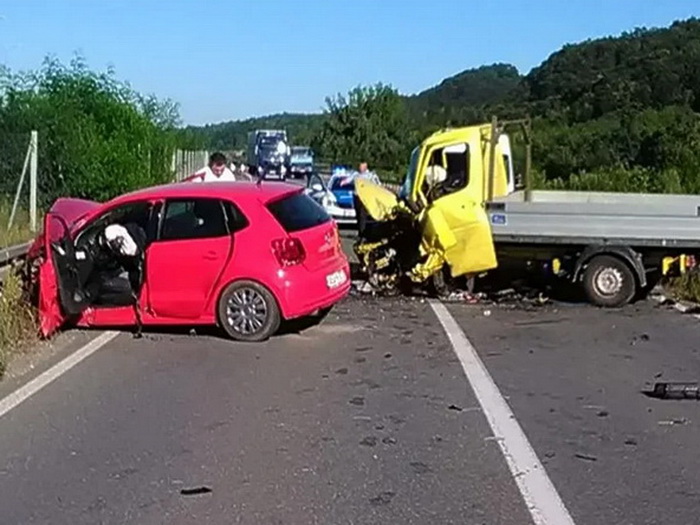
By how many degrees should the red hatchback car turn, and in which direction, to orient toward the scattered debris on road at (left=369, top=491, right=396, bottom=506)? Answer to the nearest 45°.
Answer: approximately 135° to its left

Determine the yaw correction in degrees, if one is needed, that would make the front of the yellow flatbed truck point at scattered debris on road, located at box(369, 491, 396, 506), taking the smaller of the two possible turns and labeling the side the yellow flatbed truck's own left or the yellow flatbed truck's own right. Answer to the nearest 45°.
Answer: approximately 90° to the yellow flatbed truck's own left

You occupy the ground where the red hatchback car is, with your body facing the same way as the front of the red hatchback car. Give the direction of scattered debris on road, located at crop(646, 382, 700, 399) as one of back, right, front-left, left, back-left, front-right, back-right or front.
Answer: back

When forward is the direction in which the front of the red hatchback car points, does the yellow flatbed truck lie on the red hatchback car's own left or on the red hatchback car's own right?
on the red hatchback car's own right

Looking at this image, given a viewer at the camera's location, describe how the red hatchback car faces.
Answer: facing away from the viewer and to the left of the viewer

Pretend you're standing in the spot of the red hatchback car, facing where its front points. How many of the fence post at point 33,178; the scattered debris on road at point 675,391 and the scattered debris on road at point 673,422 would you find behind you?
2

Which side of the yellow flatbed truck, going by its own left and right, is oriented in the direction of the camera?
left

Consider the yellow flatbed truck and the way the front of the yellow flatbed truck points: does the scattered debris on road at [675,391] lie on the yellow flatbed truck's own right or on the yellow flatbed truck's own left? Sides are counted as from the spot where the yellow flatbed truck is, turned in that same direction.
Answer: on the yellow flatbed truck's own left

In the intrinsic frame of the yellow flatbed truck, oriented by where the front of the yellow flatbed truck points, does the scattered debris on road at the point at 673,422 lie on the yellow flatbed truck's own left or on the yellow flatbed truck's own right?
on the yellow flatbed truck's own left
